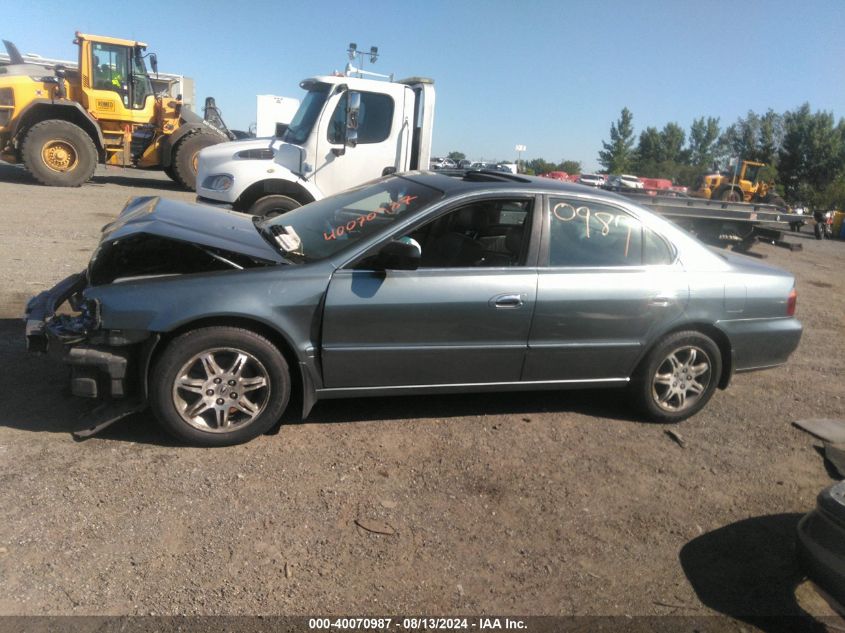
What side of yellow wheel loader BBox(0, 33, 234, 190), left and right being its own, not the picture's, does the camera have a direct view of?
right

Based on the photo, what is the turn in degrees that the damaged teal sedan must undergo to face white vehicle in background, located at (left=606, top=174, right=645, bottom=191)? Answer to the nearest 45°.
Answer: approximately 90° to its right

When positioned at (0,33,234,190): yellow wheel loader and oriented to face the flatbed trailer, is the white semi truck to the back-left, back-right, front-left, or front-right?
front-right

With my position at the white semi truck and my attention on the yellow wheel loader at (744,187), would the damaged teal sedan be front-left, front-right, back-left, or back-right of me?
back-right

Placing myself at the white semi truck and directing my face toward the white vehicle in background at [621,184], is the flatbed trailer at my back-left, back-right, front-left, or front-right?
front-right

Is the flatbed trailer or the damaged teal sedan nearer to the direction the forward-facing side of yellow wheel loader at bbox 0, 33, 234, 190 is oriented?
the flatbed trailer

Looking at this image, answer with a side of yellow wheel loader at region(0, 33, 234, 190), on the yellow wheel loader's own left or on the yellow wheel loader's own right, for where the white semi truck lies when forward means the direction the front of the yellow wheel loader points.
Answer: on the yellow wheel loader's own right

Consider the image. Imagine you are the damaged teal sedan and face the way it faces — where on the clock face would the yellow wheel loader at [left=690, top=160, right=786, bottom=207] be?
The yellow wheel loader is roughly at 4 o'clock from the damaged teal sedan.

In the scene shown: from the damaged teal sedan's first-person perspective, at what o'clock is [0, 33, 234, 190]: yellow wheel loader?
The yellow wheel loader is roughly at 2 o'clock from the damaged teal sedan.

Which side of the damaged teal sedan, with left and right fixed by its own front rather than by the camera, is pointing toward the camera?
left

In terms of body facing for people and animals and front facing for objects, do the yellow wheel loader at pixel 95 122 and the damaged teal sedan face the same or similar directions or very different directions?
very different directions
